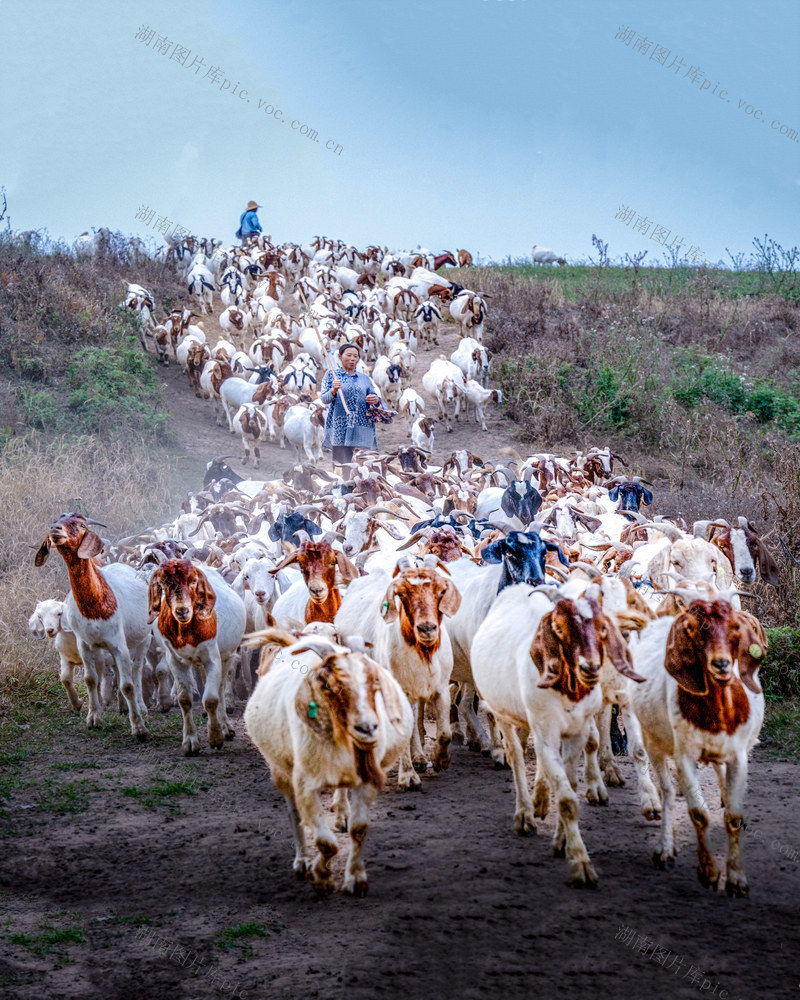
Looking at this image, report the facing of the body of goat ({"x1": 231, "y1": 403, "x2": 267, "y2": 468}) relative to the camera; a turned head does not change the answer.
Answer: toward the camera

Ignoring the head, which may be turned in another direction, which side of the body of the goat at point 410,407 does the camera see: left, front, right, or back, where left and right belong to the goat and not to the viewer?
front

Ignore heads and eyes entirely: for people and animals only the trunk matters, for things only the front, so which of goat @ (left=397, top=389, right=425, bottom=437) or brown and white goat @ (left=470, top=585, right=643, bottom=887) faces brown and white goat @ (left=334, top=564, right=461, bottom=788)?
the goat

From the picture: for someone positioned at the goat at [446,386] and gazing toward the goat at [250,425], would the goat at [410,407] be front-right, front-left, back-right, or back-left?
front-left

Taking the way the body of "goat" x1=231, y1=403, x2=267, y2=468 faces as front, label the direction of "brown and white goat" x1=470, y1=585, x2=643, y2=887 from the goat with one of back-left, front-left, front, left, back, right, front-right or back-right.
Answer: front

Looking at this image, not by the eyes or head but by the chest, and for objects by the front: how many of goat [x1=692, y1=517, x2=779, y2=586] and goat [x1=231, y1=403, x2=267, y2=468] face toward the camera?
2

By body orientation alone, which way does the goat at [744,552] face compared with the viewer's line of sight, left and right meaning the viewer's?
facing the viewer

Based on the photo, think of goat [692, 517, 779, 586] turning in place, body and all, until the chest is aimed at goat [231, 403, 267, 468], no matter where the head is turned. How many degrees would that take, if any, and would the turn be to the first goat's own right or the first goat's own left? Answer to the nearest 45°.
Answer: approximately 135° to the first goat's own right

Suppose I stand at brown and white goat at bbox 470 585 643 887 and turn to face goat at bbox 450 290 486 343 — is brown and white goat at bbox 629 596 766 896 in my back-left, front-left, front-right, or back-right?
back-right

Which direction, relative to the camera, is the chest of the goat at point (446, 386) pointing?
toward the camera

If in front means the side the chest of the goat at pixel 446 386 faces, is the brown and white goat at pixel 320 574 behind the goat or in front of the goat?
in front

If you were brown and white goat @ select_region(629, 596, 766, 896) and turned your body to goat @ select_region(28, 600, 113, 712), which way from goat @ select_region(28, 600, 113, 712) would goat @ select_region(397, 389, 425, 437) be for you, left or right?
right

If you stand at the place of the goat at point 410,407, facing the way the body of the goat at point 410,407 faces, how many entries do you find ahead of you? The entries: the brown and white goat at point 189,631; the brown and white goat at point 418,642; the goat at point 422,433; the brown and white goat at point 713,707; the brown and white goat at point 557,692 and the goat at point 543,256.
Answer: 5
